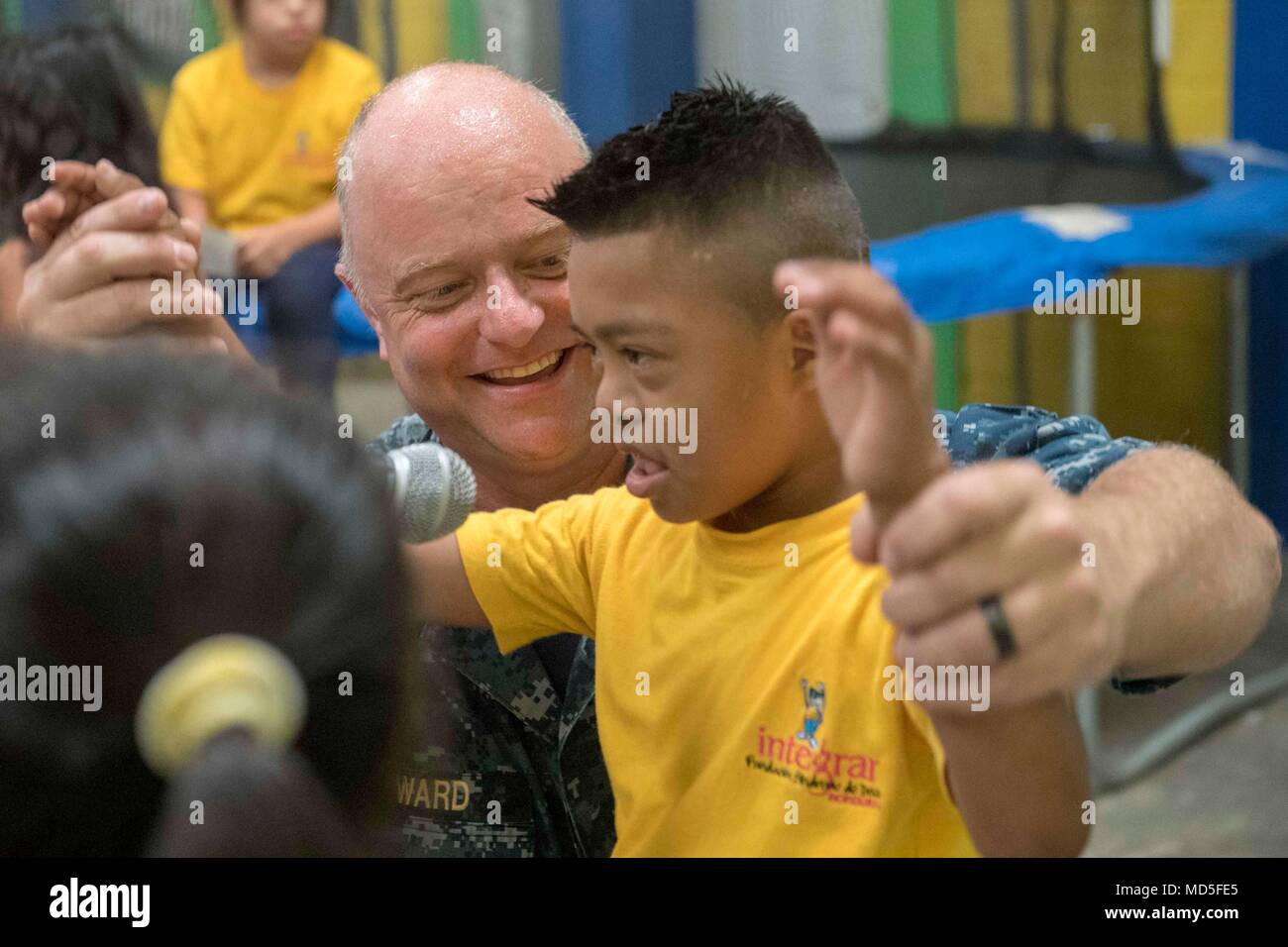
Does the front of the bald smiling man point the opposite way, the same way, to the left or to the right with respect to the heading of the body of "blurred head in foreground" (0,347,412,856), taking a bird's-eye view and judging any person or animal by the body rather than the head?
the opposite way

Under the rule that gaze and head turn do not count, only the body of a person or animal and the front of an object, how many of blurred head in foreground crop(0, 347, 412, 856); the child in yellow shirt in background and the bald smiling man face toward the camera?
2

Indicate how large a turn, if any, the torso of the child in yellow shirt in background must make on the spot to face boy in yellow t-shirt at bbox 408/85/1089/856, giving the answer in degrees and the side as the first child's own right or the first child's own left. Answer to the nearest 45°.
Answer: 0° — they already face them

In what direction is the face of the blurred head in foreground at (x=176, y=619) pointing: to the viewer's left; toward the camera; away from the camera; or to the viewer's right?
away from the camera

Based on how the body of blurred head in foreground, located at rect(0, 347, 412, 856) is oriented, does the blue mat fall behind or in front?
in front

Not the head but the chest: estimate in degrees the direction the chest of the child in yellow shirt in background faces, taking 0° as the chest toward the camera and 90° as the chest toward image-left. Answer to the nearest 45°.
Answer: approximately 0°

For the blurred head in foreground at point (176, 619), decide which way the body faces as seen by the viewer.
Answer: away from the camera
